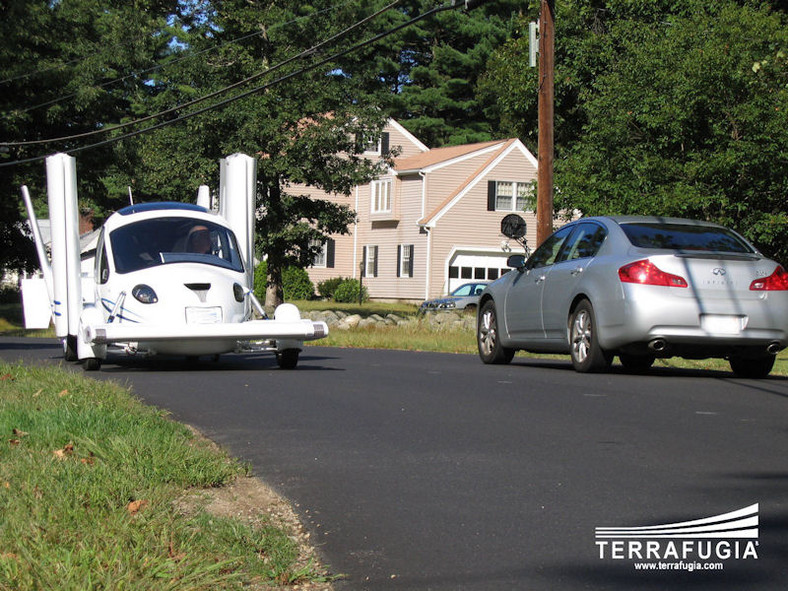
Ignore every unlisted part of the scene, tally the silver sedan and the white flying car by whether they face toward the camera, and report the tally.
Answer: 1

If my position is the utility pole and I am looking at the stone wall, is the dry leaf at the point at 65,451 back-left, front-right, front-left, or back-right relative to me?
back-left

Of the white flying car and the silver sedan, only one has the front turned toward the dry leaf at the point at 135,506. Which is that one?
the white flying car

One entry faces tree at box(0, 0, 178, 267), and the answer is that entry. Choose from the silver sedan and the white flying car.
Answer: the silver sedan

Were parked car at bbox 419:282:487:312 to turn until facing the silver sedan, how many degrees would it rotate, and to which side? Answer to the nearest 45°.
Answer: approximately 45° to its left

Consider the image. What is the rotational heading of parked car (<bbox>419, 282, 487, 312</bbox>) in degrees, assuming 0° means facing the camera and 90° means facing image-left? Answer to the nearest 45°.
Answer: approximately 45°

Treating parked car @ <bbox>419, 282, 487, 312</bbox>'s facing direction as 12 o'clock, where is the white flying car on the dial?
The white flying car is roughly at 11 o'clock from the parked car.

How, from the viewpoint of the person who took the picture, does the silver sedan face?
facing away from the viewer and to the left of the viewer

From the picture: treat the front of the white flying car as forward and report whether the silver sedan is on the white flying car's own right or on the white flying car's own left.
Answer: on the white flying car's own left

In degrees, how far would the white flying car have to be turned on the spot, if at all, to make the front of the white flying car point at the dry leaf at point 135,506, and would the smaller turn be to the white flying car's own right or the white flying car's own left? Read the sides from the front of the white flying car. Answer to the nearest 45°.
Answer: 0° — it already faces it
